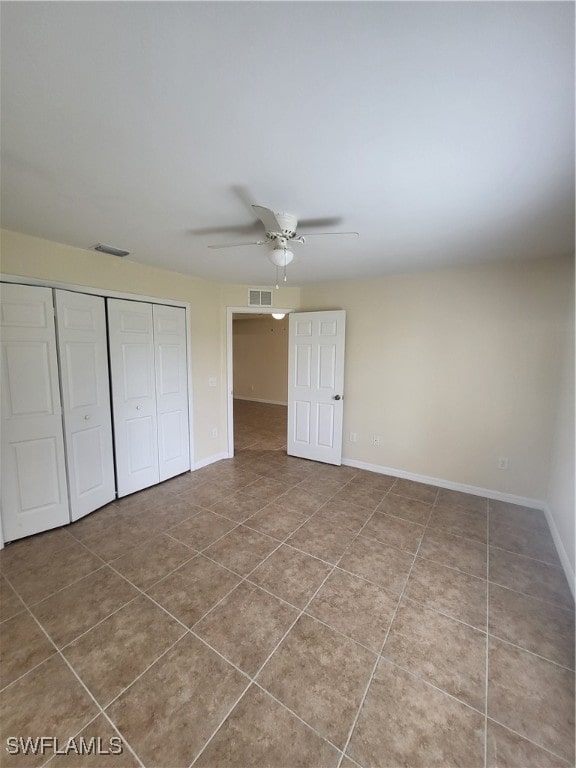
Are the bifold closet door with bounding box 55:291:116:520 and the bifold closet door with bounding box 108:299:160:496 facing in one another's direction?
no

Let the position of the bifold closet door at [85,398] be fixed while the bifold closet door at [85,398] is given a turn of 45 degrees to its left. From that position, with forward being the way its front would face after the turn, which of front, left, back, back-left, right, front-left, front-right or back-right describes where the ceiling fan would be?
front-right

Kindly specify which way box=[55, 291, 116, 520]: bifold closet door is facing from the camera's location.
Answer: facing the viewer and to the right of the viewer

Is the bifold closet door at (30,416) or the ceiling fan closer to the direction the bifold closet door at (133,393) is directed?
the ceiling fan

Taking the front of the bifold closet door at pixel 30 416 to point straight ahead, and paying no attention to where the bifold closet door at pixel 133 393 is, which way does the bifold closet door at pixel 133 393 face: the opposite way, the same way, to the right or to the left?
the same way

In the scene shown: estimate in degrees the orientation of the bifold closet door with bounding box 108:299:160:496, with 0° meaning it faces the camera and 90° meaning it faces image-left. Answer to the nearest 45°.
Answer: approximately 315°

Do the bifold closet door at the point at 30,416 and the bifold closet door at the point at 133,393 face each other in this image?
no

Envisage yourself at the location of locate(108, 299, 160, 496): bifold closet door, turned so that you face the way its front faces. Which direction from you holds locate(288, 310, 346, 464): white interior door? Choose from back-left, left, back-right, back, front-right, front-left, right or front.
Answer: front-left

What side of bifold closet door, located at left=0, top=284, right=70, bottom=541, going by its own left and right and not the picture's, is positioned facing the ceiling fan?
front

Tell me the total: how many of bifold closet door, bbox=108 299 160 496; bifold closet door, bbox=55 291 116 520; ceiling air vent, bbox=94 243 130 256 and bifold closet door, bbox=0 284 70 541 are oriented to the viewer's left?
0

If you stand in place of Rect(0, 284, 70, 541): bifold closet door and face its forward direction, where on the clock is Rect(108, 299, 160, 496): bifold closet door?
Rect(108, 299, 160, 496): bifold closet door is roughly at 10 o'clock from Rect(0, 284, 70, 541): bifold closet door.

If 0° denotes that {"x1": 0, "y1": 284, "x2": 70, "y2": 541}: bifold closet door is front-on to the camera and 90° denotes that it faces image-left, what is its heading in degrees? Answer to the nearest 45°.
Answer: approximately 315°

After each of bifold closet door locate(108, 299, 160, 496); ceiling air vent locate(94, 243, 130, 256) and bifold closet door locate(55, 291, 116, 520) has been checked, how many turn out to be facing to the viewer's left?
0
